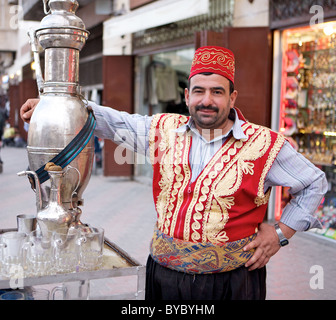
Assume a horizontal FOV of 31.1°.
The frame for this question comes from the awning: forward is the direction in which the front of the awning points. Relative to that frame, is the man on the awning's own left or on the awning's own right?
on the awning's own left

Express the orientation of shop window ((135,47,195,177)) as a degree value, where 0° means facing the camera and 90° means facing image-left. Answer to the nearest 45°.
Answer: approximately 45°

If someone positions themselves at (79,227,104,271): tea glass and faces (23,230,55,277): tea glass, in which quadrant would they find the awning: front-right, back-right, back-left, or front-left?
back-right

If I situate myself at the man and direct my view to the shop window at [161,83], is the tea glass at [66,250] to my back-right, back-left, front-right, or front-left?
back-left
